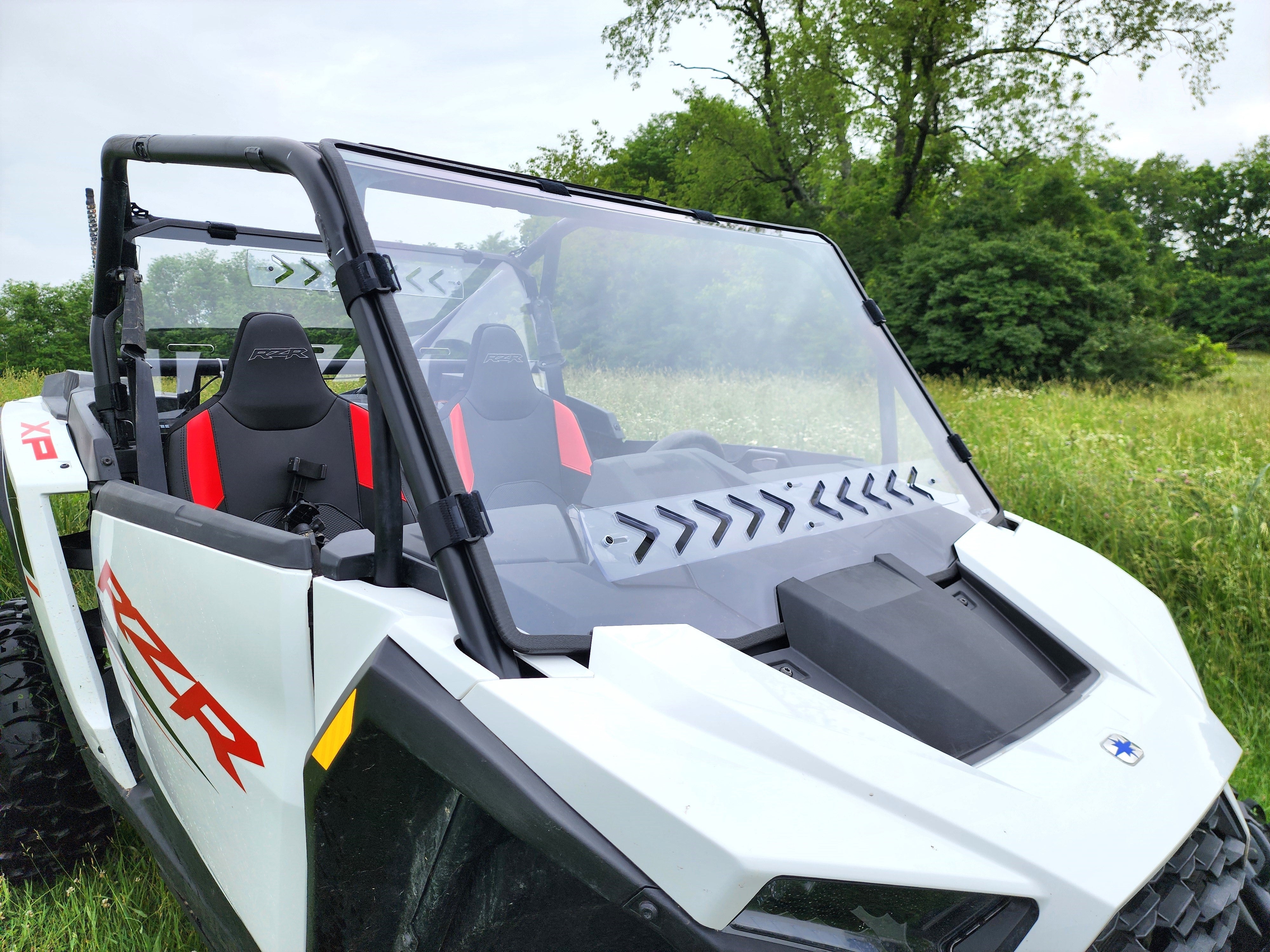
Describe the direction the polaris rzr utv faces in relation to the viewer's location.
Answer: facing the viewer and to the right of the viewer

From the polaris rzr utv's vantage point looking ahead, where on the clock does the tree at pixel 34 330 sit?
The tree is roughly at 6 o'clock from the polaris rzr utv.

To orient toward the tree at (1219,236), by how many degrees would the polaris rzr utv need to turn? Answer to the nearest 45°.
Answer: approximately 90° to its left

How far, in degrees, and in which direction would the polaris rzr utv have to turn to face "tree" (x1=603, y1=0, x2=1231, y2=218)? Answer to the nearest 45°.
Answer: approximately 135° to its left
